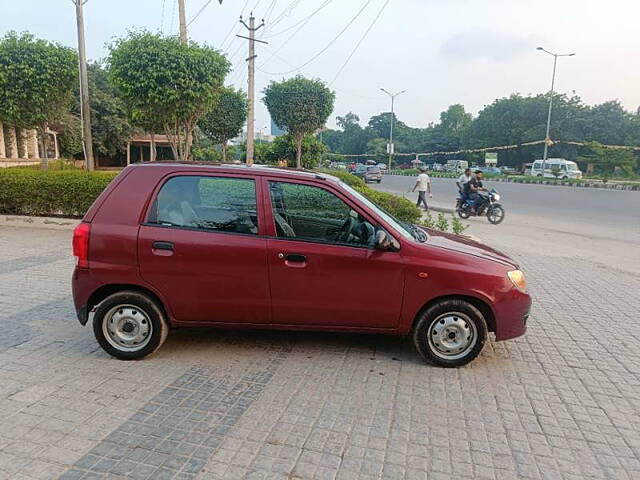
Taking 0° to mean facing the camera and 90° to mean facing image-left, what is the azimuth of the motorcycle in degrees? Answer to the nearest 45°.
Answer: approximately 315°

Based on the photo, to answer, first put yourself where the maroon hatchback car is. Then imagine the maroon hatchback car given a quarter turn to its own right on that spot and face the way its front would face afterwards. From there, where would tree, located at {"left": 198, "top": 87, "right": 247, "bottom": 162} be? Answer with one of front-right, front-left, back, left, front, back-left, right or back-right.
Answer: back

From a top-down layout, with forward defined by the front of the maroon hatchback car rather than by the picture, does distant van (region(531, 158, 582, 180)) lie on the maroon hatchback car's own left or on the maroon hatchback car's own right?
on the maroon hatchback car's own left

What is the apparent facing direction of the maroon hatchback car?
to the viewer's right

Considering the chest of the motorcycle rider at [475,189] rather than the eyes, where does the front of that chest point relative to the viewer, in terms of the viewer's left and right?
facing the viewer and to the right of the viewer

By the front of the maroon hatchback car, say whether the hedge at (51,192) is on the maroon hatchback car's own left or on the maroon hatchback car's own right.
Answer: on the maroon hatchback car's own left

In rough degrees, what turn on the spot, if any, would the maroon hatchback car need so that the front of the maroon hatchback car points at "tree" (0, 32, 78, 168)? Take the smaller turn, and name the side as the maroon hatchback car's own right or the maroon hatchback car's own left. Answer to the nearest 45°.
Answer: approximately 135° to the maroon hatchback car's own left

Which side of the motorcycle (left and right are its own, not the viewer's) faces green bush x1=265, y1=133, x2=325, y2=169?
back

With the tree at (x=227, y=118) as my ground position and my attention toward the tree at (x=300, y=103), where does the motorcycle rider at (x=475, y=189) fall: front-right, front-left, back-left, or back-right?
front-right

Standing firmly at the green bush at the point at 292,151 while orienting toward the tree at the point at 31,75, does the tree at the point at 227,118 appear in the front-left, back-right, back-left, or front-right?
front-right

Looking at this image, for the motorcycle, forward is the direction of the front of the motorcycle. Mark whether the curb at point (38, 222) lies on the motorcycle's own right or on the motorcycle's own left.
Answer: on the motorcycle's own right

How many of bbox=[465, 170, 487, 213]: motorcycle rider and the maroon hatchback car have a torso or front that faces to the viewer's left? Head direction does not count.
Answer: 0

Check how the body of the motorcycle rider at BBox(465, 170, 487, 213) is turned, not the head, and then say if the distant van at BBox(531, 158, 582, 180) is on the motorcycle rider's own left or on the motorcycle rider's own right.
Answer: on the motorcycle rider's own left

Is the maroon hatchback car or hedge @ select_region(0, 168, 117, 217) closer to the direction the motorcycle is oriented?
the maroon hatchback car
